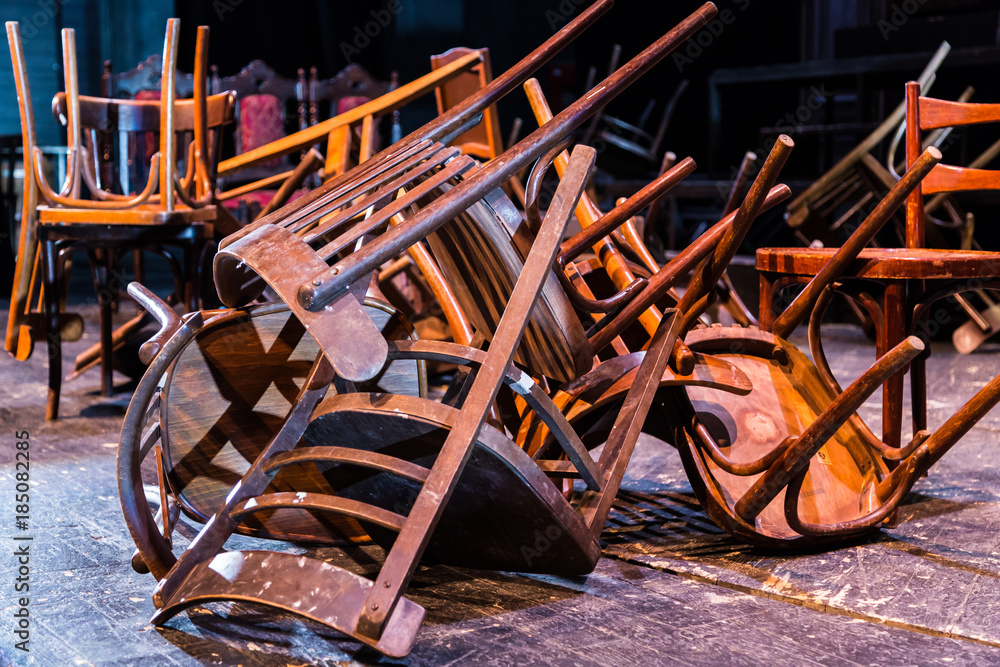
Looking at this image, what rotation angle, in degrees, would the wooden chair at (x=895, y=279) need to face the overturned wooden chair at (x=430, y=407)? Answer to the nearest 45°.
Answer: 0° — it already faces it

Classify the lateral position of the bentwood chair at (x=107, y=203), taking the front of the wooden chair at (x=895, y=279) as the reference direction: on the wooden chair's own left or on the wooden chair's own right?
on the wooden chair's own right

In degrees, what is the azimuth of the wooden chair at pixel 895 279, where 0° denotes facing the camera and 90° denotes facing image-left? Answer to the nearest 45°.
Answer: approximately 45°
